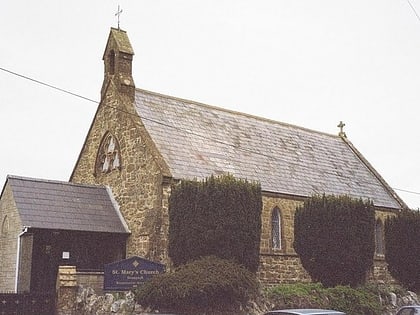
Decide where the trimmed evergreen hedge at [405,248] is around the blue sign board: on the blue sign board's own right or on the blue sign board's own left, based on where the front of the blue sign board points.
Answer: on the blue sign board's own left

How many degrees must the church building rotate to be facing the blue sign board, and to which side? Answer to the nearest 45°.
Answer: approximately 45° to its left

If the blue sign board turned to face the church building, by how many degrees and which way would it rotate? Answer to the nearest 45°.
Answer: approximately 180°

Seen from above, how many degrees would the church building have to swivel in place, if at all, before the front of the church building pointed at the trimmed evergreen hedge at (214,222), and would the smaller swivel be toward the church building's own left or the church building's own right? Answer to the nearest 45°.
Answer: approximately 90° to the church building's own left

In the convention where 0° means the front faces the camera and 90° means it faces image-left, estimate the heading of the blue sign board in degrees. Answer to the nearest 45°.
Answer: approximately 0°

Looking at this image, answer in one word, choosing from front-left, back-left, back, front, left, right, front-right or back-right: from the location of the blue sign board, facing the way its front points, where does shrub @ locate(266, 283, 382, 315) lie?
left

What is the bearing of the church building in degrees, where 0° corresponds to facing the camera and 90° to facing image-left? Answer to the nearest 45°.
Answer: approximately 45°

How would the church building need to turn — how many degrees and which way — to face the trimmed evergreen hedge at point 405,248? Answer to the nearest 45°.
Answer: approximately 135° to its left

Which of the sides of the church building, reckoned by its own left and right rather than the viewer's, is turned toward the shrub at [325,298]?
left

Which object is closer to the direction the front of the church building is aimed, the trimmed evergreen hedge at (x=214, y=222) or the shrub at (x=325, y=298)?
the trimmed evergreen hedge
